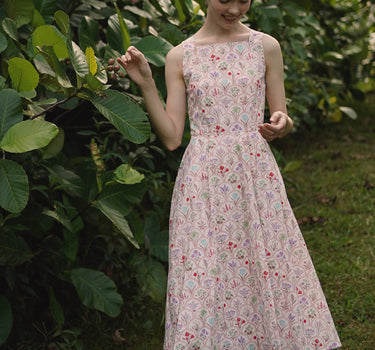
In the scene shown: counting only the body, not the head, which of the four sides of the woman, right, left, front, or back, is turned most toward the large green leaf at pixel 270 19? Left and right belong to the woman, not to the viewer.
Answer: back

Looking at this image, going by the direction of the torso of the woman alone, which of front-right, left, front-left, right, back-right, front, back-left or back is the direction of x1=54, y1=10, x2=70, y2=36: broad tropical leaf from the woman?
right

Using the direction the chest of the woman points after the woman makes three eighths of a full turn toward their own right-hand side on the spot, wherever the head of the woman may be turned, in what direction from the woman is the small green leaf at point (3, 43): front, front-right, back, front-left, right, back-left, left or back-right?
front-left

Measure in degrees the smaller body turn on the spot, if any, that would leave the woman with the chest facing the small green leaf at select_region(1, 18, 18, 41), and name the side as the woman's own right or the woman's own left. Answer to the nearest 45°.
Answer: approximately 90° to the woman's own right

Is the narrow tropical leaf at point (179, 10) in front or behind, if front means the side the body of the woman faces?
behind

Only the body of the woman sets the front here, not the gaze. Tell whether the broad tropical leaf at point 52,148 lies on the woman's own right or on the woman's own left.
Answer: on the woman's own right

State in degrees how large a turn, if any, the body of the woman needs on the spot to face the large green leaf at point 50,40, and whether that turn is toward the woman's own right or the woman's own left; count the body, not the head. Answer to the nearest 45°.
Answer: approximately 90° to the woman's own right

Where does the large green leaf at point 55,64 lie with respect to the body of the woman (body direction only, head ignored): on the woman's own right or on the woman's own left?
on the woman's own right

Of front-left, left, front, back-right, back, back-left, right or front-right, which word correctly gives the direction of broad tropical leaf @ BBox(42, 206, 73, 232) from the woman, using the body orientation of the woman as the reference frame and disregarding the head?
right

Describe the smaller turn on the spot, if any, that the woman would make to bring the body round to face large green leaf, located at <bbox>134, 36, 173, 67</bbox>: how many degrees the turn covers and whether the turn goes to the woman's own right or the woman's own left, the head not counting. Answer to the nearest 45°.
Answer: approximately 135° to the woman's own right

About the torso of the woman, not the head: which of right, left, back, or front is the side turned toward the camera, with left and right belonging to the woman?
front
